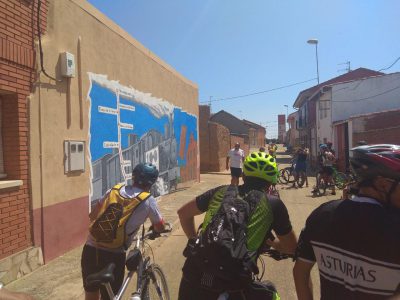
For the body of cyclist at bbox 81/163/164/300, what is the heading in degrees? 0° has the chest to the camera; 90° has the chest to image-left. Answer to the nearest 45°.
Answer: approximately 225°

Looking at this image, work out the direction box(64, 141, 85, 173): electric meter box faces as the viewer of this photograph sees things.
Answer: facing the viewer and to the right of the viewer

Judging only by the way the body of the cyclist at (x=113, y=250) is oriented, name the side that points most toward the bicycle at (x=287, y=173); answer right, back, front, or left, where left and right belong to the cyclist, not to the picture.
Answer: front

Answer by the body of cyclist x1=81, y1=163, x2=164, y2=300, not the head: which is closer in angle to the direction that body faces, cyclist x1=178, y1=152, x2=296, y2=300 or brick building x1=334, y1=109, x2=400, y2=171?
the brick building

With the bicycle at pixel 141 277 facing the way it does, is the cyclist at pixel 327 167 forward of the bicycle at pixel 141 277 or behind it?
forward

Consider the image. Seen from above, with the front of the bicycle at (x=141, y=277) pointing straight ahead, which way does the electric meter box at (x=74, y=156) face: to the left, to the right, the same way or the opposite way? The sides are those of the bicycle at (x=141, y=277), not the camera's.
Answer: to the right

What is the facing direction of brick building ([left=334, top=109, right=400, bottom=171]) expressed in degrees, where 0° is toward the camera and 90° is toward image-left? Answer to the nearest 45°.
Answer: approximately 45°

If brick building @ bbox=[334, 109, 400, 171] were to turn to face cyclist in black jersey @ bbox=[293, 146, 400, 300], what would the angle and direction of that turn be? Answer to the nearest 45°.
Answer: approximately 45° to its left

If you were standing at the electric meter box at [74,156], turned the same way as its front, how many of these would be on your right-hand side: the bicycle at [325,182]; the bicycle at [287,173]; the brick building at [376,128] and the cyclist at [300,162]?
0

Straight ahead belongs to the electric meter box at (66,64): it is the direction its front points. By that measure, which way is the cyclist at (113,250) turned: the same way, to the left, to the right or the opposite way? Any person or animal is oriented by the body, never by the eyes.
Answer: to the left

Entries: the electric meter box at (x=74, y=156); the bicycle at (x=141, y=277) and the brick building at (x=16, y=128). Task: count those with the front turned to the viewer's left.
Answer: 0

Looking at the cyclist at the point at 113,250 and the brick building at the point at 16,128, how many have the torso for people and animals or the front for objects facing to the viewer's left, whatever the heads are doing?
0

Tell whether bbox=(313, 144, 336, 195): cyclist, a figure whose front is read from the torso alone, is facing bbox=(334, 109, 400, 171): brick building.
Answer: no

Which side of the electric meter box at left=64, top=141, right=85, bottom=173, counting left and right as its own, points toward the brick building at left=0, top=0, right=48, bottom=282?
right

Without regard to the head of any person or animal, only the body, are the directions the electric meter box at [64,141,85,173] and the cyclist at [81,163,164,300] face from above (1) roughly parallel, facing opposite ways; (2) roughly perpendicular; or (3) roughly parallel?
roughly perpendicular
